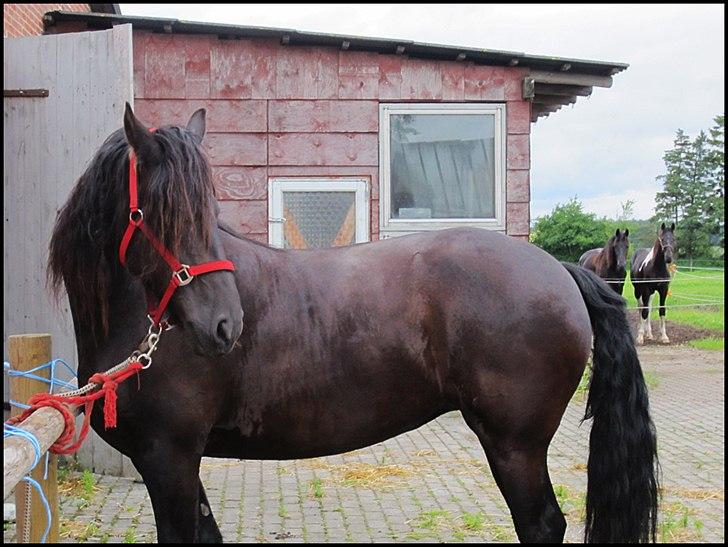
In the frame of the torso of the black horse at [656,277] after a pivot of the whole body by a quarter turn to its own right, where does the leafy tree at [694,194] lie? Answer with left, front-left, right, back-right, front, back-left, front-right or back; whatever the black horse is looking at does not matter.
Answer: back-right

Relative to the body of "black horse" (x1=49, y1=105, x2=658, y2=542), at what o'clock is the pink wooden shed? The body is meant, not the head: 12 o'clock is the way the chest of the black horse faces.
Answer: The pink wooden shed is roughly at 3 o'clock from the black horse.

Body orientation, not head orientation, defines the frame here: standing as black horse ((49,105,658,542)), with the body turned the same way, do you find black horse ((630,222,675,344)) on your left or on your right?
on your right

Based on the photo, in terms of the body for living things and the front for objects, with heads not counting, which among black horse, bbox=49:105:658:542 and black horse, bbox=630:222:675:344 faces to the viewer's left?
black horse, bbox=49:105:658:542

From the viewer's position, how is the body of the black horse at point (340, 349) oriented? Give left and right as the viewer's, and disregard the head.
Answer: facing to the left of the viewer

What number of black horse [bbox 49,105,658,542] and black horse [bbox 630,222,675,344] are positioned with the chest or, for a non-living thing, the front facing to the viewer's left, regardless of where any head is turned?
1

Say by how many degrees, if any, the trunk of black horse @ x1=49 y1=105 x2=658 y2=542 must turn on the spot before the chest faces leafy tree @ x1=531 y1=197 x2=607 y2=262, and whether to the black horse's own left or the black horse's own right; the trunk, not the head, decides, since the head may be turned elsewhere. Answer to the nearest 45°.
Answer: approximately 90° to the black horse's own right

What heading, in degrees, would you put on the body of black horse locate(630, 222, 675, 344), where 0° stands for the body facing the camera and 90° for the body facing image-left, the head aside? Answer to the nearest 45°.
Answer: approximately 315°
